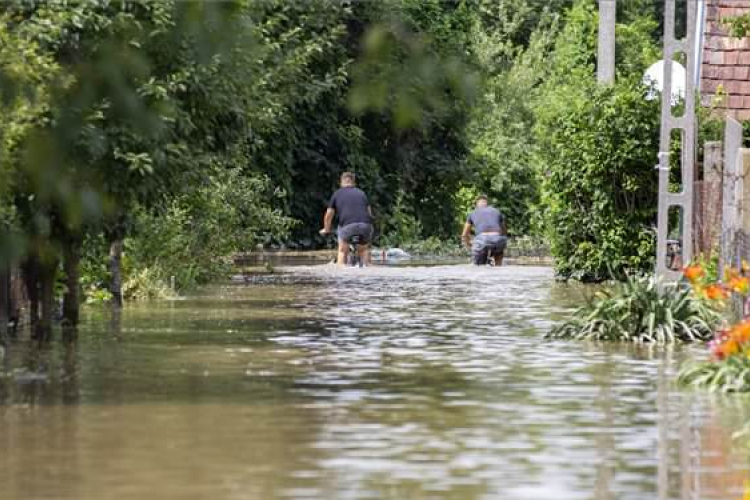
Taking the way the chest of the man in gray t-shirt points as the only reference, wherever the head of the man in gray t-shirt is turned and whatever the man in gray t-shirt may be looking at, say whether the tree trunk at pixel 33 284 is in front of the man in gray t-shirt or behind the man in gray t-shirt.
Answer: behind

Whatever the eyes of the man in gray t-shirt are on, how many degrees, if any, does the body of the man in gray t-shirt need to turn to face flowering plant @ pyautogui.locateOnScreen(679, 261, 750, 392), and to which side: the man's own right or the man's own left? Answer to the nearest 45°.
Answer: approximately 180°

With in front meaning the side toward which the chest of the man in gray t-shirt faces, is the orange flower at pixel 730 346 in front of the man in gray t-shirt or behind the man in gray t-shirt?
behind

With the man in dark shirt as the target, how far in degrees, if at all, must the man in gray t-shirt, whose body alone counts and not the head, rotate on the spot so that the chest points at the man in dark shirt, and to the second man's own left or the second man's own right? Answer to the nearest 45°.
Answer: approximately 135° to the second man's own left

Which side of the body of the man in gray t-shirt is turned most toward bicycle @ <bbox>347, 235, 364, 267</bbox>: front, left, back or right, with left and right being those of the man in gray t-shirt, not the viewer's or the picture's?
left

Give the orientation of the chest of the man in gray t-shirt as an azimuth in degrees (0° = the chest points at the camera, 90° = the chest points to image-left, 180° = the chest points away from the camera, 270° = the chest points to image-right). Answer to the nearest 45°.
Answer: approximately 180°

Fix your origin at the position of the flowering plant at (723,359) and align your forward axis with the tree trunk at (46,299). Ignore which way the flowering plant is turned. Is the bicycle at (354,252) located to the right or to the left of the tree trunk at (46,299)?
right

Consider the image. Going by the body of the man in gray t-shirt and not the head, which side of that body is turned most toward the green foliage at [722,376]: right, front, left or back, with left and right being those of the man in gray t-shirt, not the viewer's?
back

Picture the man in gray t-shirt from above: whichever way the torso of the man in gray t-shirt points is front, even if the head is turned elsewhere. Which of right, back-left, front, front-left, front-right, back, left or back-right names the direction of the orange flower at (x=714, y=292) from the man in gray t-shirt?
back
